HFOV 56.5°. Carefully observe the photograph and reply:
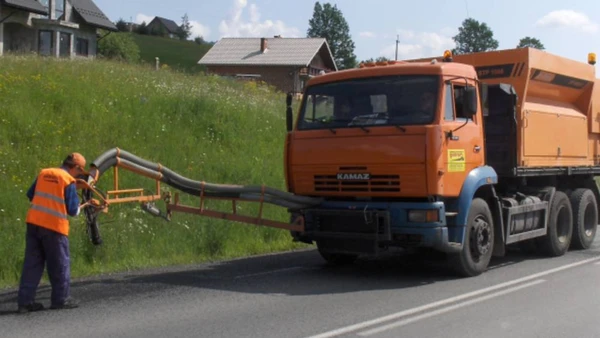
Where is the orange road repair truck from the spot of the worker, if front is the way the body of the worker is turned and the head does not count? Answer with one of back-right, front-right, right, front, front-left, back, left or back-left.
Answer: front-right

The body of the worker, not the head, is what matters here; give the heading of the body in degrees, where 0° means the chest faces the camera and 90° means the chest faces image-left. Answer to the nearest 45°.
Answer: approximately 225°

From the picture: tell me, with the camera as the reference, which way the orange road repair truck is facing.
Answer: facing the viewer and to the left of the viewer

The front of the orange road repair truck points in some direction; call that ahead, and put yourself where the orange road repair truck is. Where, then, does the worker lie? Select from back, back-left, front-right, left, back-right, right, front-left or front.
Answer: front

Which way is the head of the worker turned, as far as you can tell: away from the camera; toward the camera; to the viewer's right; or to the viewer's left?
to the viewer's right
